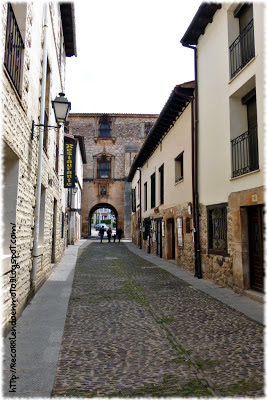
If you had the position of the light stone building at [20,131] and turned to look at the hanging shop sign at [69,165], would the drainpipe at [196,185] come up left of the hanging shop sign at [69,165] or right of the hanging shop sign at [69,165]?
right

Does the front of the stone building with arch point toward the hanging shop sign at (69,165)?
yes

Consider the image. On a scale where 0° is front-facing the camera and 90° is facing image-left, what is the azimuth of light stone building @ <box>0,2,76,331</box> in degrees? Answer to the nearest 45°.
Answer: approximately 270°

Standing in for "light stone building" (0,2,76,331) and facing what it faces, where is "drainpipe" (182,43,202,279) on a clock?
The drainpipe is roughly at 11 o'clock from the light stone building.

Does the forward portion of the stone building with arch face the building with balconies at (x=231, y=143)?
yes

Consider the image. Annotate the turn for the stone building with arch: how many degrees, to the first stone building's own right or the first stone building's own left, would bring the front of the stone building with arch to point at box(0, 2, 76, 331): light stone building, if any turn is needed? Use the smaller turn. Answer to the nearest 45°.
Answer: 0° — it already faces it

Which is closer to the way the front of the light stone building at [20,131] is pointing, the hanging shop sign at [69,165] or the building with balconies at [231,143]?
the building with balconies

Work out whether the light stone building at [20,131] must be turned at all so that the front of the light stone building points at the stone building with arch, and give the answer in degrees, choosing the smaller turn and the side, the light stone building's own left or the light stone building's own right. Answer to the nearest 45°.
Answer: approximately 90° to the light stone building's own left

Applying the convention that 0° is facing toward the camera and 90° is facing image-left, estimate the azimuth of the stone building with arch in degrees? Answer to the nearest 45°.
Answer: approximately 0°

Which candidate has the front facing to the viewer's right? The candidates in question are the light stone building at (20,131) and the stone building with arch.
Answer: the light stone building

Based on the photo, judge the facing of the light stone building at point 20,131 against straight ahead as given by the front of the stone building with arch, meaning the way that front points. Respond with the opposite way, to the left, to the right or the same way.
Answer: to the left
